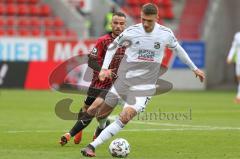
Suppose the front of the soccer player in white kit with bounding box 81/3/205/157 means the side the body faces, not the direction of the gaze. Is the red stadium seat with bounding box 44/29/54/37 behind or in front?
behind

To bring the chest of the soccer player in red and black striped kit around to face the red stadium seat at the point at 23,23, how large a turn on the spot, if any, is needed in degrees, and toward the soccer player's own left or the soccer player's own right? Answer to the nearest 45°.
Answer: approximately 135° to the soccer player's own left

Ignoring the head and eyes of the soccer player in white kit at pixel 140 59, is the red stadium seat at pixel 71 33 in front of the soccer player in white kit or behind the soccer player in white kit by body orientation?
behind

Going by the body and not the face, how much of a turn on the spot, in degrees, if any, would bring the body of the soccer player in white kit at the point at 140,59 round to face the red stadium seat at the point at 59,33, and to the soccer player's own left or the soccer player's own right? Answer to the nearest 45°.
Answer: approximately 180°

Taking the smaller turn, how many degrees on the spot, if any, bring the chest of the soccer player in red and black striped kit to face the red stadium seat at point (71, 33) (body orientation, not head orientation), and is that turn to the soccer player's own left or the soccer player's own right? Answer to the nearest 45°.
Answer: approximately 135° to the soccer player's own left

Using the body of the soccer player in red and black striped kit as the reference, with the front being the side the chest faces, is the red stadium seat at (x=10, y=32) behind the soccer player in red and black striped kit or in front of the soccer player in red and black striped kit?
behind
